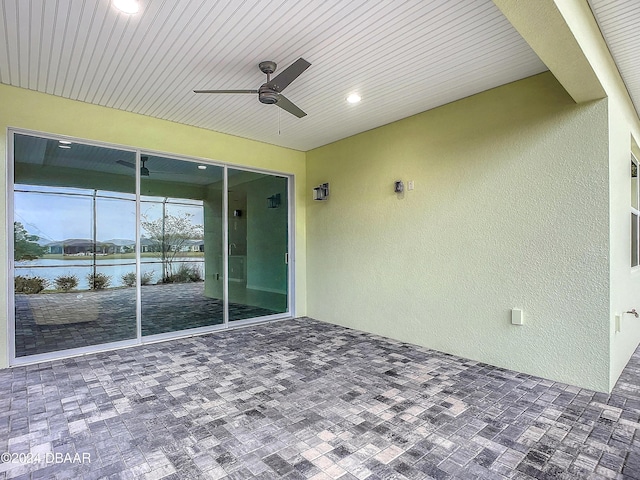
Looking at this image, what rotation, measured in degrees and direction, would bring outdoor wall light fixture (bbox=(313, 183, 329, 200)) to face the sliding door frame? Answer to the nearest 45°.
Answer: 0° — it already faces it

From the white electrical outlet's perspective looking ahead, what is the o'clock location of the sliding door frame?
The sliding door frame is roughly at 1 o'clock from the white electrical outlet.

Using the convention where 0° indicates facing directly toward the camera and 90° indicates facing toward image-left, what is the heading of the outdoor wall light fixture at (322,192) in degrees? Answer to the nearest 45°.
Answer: approximately 45°

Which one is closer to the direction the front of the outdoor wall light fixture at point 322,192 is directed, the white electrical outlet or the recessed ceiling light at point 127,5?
the recessed ceiling light

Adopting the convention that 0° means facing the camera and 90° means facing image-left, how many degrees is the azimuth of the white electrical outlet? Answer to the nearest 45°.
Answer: approximately 45°

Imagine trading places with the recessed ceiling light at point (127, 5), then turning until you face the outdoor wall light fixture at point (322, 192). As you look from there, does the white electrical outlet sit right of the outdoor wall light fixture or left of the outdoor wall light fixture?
right

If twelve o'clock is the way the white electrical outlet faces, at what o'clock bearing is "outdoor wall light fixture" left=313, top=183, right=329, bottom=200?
The outdoor wall light fixture is roughly at 2 o'clock from the white electrical outlet.

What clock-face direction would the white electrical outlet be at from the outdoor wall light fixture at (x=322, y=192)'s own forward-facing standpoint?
The white electrical outlet is roughly at 9 o'clock from the outdoor wall light fixture.

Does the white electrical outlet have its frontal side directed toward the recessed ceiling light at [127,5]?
yes

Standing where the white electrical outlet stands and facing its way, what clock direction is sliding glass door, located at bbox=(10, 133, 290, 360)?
The sliding glass door is roughly at 1 o'clock from the white electrical outlet.
